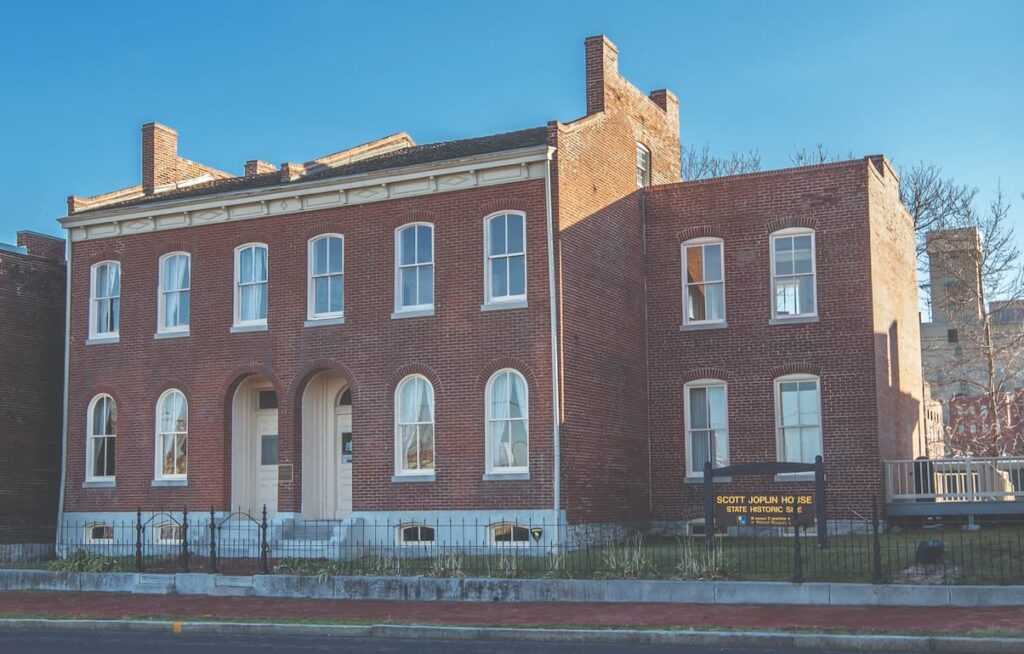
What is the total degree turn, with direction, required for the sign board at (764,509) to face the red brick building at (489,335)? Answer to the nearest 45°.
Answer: approximately 135° to its right

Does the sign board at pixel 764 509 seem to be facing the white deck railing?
no

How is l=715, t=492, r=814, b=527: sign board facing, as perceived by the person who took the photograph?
facing the viewer

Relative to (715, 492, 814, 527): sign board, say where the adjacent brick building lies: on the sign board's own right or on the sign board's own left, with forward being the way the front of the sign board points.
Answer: on the sign board's own right

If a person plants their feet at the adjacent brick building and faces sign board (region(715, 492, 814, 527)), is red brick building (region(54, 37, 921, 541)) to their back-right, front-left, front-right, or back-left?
front-left
